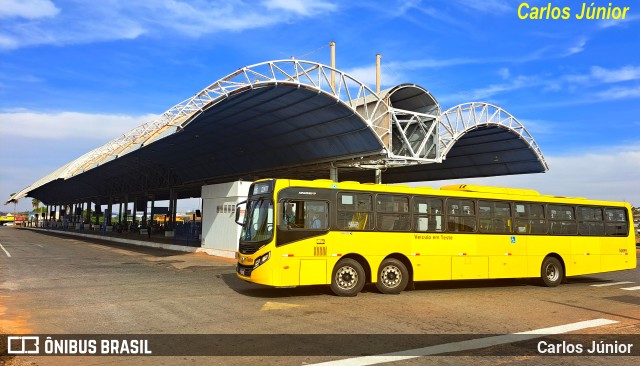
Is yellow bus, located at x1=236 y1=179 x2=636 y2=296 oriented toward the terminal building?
no

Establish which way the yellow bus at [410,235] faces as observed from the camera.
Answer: facing the viewer and to the left of the viewer
